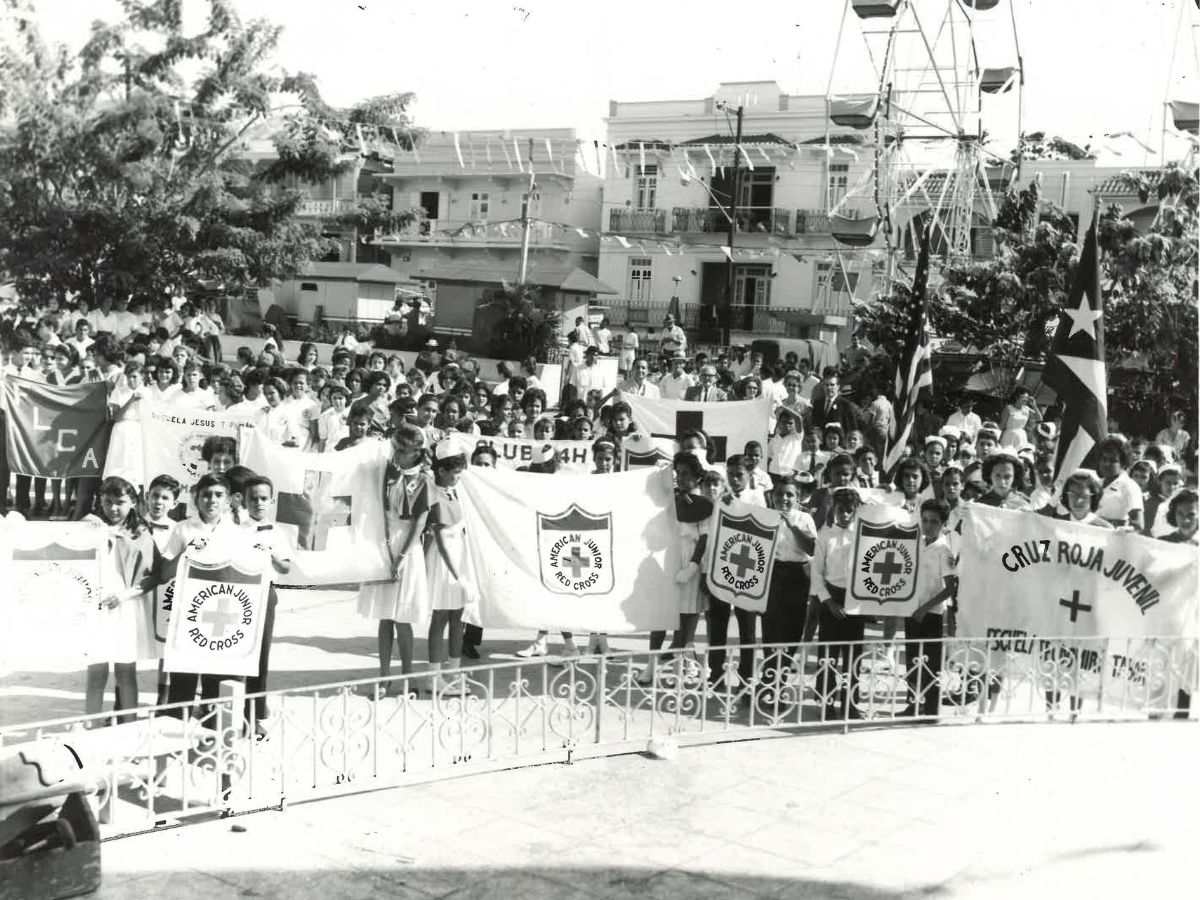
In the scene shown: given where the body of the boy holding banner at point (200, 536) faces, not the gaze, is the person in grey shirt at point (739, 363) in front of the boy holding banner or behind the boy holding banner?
behind

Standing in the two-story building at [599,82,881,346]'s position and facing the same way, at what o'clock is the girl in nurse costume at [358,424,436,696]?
The girl in nurse costume is roughly at 12 o'clock from the two-story building.

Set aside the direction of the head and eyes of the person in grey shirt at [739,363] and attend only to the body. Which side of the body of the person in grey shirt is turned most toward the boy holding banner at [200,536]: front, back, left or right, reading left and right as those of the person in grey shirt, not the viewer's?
front

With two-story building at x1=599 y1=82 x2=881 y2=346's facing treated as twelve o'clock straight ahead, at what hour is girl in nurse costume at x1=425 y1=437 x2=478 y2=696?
The girl in nurse costume is roughly at 12 o'clock from the two-story building.

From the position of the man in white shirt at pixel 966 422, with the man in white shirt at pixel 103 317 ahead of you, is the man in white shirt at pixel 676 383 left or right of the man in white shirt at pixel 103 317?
right

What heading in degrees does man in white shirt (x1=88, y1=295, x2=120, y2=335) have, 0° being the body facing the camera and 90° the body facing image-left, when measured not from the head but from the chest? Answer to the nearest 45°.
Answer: approximately 0°

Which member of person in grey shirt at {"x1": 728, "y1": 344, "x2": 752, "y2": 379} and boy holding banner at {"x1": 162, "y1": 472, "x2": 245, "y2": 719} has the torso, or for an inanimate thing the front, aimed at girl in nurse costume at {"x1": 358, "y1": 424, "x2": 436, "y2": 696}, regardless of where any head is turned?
the person in grey shirt

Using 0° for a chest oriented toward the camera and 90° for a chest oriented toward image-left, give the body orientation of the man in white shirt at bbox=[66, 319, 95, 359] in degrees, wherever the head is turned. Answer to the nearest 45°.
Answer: approximately 0°
